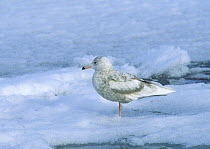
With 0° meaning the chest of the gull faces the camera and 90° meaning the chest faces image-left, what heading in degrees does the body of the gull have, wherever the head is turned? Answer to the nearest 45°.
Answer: approximately 90°
